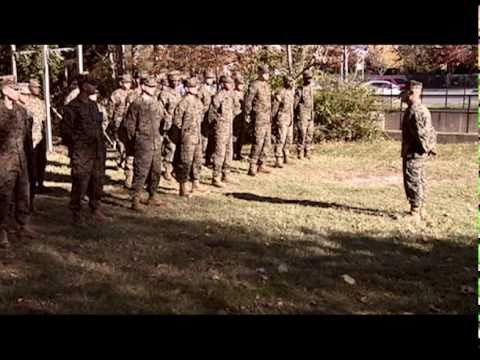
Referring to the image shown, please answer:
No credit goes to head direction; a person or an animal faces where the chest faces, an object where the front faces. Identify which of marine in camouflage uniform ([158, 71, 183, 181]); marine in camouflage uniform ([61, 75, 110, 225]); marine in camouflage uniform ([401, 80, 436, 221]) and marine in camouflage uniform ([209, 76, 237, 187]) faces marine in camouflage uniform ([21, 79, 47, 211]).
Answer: marine in camouflage uniform ([401, 80, 436, 221])

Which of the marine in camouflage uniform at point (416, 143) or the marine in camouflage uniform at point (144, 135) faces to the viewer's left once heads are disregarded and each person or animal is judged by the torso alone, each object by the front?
the marine in camouflage uniform at point (416, 143)

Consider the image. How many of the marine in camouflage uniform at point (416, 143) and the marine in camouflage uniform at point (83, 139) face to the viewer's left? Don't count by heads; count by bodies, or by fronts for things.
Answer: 1

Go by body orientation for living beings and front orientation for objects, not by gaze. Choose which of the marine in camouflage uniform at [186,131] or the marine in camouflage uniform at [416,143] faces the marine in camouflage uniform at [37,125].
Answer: the marine in camouflage uniform at [416,143]
